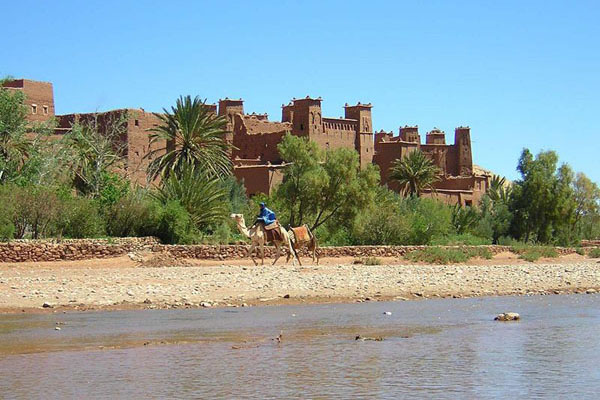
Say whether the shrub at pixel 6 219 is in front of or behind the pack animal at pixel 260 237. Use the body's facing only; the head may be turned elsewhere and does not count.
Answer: in front

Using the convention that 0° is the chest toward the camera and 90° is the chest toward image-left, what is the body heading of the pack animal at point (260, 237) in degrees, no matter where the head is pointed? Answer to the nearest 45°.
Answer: approximately 90°

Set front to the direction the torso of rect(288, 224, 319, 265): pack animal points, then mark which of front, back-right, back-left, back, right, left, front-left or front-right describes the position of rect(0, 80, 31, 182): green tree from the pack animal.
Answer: front-right

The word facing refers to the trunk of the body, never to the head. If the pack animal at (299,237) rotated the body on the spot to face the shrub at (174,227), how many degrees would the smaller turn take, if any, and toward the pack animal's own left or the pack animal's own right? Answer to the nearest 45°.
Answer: approximately 45° to the pack animal's own right

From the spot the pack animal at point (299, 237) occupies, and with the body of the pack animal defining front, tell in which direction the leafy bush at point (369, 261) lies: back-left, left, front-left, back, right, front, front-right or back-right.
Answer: back-right

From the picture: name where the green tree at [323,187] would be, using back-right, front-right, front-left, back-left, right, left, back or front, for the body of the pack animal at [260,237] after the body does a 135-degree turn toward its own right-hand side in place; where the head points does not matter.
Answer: front-left

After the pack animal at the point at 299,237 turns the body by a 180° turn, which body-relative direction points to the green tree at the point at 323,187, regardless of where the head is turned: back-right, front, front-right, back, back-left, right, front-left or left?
left

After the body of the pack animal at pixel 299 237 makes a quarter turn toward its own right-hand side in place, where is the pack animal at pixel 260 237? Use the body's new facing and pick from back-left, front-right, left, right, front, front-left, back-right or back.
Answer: back-left

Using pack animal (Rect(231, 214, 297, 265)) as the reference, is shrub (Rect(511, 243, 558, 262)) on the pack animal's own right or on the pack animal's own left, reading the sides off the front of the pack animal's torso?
on the pack animal's own right

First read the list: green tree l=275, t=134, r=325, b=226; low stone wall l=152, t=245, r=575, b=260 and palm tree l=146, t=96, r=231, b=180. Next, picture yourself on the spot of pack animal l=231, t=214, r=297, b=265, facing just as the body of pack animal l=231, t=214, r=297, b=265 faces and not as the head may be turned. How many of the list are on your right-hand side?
3

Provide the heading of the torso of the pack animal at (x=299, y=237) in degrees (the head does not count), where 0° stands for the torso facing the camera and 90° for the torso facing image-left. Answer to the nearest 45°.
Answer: approximately 90°

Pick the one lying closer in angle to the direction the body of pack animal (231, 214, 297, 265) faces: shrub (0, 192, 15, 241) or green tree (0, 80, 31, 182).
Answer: the shrub
